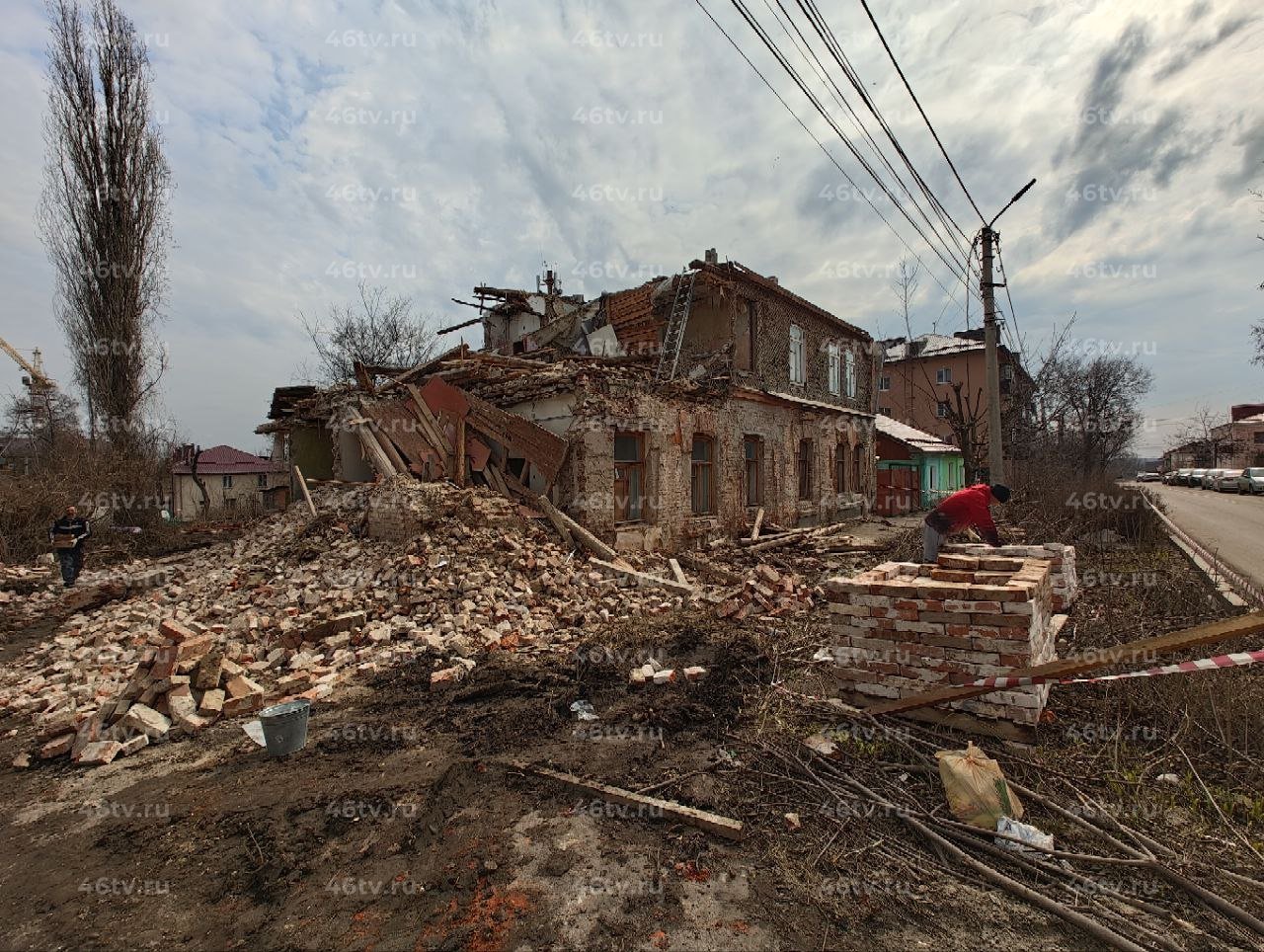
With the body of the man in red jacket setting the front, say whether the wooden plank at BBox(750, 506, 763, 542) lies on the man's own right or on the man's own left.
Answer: on the man's own left

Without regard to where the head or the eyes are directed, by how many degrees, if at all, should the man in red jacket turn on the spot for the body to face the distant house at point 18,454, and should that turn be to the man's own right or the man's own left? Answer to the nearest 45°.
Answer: approximately 180°

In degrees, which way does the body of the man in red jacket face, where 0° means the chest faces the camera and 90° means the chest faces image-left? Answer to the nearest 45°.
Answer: approximately 270°

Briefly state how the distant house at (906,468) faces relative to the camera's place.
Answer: facing the viewer and to the right of the viewer

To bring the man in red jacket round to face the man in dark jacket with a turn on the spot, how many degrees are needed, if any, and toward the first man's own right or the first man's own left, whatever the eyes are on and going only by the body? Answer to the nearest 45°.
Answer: approximately 180°

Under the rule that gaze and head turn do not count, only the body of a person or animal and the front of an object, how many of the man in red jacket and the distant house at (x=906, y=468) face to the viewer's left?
0

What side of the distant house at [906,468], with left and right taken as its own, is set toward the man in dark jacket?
right

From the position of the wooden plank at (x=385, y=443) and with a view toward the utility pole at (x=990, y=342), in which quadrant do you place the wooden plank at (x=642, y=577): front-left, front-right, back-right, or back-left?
front-right

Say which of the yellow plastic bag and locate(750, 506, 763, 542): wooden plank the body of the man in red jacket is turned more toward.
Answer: the yellow plastic bag

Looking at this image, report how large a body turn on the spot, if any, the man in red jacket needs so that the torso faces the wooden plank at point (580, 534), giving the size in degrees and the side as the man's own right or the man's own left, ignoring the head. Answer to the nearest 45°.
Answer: approximately 180°

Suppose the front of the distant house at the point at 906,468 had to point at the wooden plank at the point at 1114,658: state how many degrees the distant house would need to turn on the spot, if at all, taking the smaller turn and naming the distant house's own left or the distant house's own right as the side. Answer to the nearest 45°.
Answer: approximately 45° to the distant house's own right
